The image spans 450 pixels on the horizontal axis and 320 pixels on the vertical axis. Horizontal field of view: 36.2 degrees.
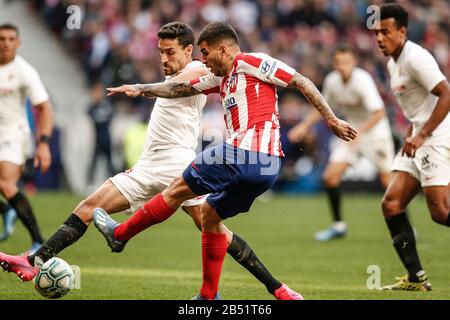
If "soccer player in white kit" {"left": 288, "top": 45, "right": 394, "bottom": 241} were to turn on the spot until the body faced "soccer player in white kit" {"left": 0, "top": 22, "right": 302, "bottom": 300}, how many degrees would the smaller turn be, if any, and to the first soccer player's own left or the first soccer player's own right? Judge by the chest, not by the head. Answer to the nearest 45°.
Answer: approximately 45° to the first soccer player's own left

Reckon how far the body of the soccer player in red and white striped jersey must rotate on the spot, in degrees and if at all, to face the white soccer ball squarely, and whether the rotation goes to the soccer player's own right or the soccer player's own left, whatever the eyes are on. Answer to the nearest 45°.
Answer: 0° — they already face it

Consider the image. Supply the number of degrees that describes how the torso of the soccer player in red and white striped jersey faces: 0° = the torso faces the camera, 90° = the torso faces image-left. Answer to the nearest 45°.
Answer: approximately 90°

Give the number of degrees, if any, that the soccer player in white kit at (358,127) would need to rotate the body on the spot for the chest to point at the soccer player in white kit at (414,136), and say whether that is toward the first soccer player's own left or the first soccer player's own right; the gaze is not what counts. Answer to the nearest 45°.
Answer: approximately 45° to the first soccer player's own left

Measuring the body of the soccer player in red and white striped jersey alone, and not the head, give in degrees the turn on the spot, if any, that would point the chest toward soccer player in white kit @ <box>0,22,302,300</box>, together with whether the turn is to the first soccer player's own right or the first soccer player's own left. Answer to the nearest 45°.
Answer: approximately 45° to the first soccer player's own right

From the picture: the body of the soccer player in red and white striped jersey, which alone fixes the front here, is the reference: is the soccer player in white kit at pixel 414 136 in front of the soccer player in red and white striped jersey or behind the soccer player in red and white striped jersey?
behind

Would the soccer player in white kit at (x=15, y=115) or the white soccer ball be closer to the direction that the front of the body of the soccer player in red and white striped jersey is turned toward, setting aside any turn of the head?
the white soccer ball

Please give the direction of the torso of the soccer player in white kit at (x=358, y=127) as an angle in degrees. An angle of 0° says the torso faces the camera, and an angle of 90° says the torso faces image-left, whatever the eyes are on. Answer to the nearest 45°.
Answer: approximately 45°
